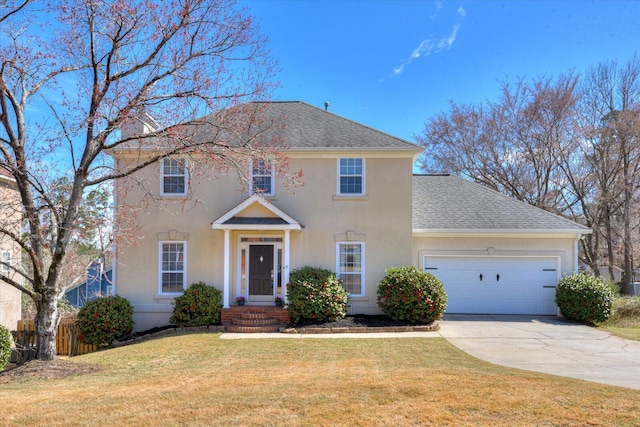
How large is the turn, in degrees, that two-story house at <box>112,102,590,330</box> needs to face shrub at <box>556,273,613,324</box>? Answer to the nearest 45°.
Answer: approximately 90° to its left

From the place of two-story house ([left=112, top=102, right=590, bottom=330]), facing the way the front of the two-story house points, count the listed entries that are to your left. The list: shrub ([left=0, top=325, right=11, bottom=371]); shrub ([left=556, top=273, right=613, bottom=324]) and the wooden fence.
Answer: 1

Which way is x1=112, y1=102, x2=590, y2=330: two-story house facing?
toward the camera

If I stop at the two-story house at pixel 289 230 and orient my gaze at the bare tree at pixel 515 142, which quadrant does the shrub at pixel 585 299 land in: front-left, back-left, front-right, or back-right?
front-right

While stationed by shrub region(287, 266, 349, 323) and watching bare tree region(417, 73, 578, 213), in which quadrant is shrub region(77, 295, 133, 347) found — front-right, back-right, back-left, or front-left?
back-left

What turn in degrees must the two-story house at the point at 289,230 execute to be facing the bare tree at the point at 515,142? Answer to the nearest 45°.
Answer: approximately 135° to its left
